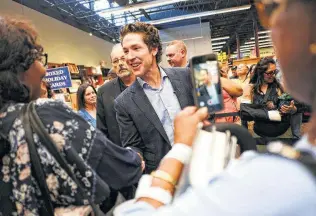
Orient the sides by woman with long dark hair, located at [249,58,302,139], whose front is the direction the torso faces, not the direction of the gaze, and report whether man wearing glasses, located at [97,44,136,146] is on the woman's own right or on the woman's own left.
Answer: on the woman's own right

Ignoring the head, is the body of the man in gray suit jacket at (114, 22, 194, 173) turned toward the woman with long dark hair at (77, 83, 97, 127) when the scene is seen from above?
no

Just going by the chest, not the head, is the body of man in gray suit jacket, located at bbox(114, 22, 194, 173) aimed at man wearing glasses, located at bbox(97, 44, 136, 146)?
no

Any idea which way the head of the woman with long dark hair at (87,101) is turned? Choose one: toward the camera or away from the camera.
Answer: toward the camera

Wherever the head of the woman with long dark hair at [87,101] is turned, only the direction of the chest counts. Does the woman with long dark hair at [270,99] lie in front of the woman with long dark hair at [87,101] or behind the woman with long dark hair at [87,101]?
in front

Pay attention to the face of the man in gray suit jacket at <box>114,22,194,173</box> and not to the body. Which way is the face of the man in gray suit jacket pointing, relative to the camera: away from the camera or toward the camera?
toward the camera

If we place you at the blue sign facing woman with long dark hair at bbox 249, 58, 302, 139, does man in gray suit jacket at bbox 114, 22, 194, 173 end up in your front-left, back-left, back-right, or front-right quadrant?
front-right

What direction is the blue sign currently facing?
toward the camera

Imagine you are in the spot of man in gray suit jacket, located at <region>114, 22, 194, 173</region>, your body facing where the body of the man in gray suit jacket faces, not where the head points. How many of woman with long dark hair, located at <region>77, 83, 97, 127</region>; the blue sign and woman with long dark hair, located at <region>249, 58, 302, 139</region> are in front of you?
0

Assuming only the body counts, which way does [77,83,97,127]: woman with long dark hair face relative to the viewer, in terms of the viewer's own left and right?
facing the viewer and to the right of the viewer

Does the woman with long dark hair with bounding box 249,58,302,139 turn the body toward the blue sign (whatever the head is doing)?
no

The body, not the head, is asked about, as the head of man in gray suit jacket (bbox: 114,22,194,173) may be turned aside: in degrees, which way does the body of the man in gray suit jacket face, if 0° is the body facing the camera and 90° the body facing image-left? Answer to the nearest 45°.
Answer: approximately 0°

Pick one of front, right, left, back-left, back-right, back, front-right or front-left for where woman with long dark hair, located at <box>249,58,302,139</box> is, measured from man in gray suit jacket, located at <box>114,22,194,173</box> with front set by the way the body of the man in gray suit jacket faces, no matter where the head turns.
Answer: back-left
